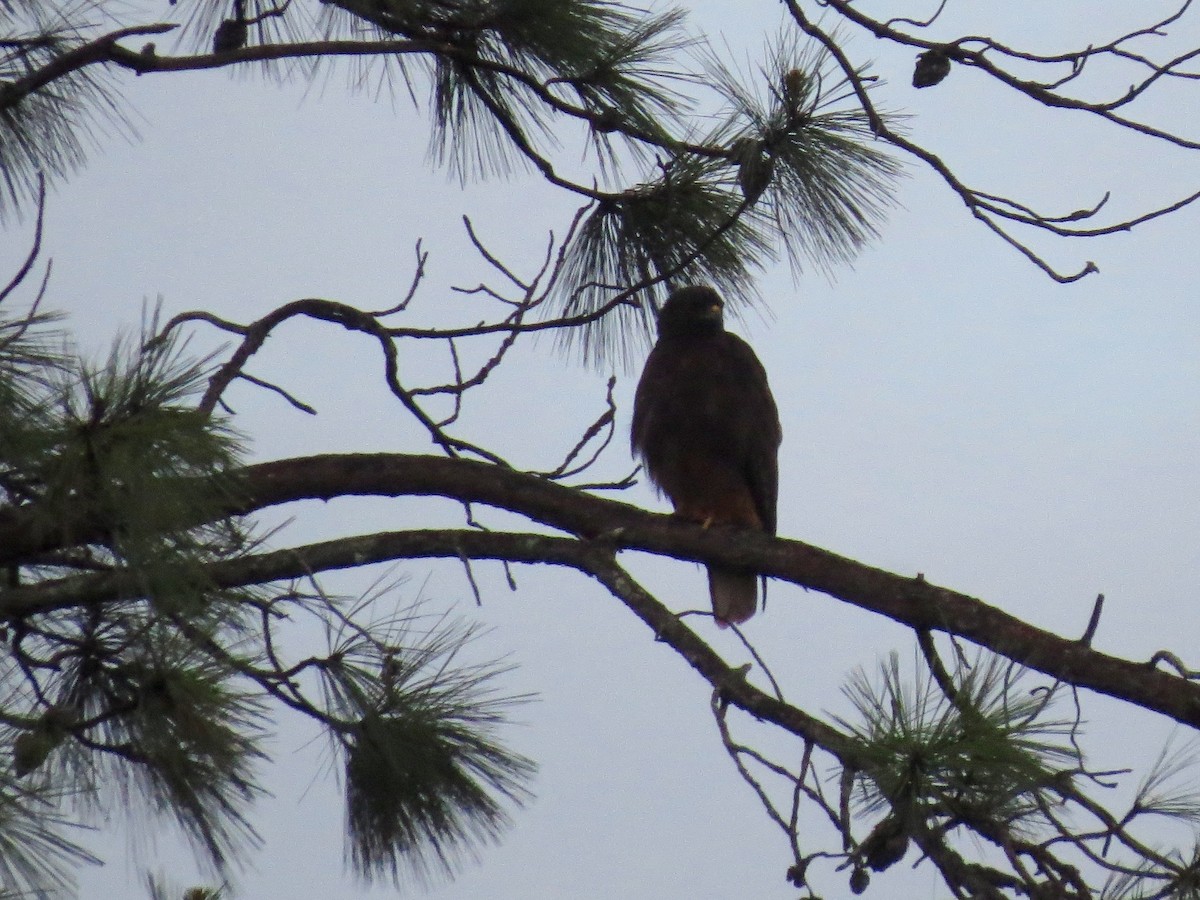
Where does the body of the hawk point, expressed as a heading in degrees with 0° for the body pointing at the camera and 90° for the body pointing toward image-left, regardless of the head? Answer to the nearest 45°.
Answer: approximately 0°
